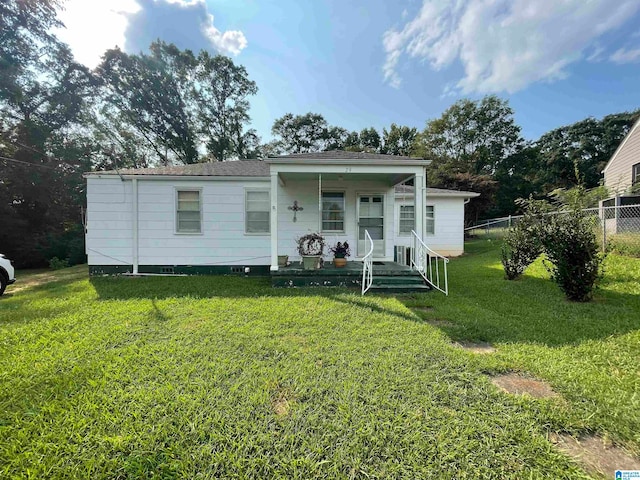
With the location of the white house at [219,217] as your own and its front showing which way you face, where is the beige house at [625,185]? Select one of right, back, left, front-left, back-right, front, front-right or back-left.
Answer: left

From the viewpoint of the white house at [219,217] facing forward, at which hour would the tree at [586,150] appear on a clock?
The tree is roughly at 8 o'clock from the white house.

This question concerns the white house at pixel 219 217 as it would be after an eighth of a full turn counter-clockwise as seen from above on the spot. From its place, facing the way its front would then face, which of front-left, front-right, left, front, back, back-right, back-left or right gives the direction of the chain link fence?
front-left

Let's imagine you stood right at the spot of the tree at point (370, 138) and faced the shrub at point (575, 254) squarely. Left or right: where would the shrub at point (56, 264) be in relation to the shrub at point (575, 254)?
right

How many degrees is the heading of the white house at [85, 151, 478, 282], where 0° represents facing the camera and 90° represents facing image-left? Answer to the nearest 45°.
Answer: approximately 0°

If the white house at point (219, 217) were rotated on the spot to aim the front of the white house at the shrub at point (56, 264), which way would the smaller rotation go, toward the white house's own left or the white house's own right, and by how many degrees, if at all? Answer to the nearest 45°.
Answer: approximately 135° to the white house's own right

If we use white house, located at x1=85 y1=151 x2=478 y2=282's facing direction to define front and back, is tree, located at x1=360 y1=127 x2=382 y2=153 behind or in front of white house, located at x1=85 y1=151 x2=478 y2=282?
behind

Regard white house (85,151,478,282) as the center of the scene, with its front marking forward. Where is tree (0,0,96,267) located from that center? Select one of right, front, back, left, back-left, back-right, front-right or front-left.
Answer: back-right

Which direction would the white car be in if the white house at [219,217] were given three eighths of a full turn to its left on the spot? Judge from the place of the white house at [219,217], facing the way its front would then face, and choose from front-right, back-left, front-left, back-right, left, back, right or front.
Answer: back-left

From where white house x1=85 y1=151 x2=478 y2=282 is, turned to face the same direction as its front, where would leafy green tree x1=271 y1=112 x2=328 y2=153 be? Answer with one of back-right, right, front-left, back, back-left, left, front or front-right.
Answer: back
